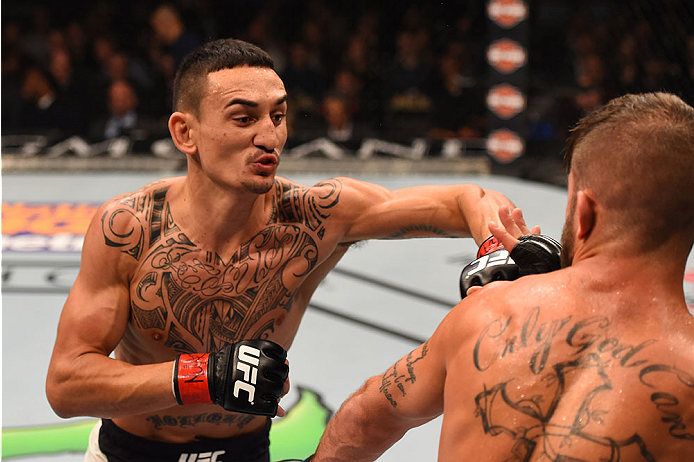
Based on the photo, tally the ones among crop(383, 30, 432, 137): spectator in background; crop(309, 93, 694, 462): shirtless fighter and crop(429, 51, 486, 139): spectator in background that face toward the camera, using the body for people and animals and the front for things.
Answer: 2

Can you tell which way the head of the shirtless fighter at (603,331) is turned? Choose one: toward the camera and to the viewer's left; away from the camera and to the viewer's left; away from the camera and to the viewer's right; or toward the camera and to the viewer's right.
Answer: away from the camera and to the viewer's left

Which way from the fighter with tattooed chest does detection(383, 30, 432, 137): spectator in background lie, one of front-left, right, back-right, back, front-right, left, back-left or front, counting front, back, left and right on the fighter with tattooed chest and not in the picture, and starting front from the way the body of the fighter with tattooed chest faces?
back-left

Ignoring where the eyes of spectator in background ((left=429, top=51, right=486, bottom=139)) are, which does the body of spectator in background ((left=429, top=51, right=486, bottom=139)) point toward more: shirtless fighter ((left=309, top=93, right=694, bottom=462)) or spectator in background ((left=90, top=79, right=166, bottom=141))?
the shirtless fighter

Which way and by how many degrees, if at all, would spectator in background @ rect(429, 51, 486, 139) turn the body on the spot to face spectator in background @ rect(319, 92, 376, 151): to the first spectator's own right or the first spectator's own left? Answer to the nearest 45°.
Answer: approximately 90° to the first spectator's own right

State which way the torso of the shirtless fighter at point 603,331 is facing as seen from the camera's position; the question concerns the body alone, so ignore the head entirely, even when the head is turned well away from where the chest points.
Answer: away from the camera

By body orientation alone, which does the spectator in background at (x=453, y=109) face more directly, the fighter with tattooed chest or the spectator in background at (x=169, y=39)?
the fighter with tattooed chest

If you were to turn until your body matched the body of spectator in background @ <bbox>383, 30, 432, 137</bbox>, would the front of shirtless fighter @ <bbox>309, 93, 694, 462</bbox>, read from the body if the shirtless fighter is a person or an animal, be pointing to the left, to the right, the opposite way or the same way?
the opposite way

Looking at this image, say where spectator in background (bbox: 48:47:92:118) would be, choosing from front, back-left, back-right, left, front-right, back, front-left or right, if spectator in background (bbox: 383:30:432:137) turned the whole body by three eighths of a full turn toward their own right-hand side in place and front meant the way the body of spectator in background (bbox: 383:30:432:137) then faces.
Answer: front-left
